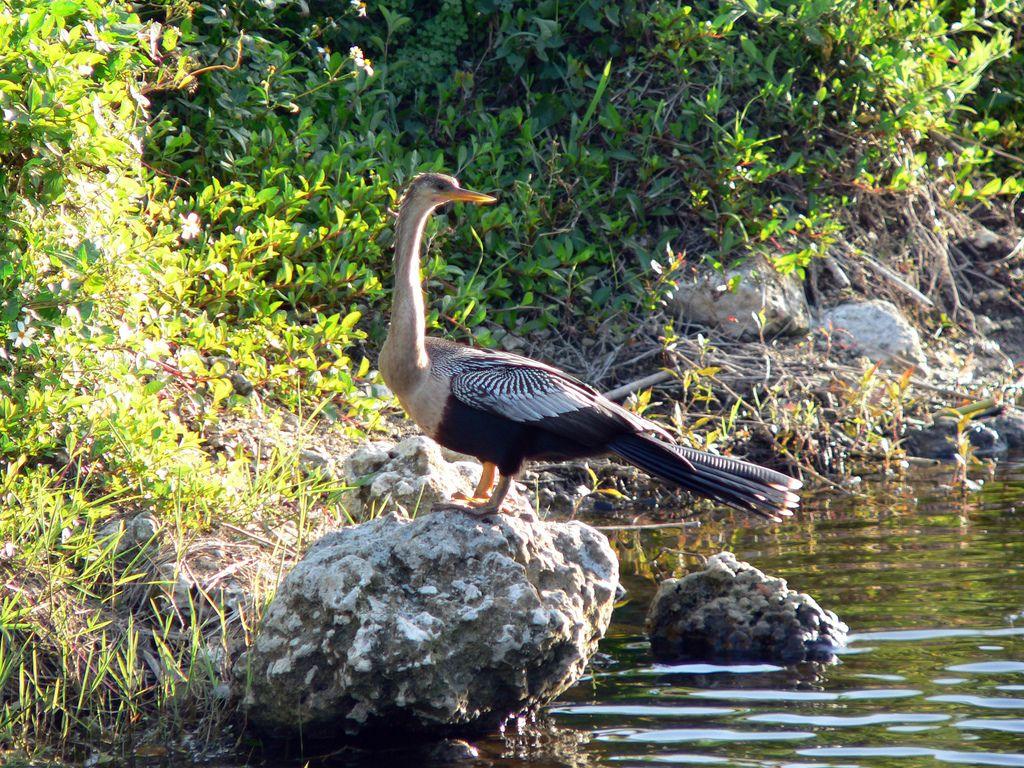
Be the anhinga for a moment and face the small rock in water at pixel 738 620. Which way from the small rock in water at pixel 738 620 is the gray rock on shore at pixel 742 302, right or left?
left

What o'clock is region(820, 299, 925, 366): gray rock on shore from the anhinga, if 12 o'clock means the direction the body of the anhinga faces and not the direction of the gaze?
The gray rock on shore is roughly at 4 o'clock from the anhinga.

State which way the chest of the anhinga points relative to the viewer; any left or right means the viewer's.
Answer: facing to the left of the viewer

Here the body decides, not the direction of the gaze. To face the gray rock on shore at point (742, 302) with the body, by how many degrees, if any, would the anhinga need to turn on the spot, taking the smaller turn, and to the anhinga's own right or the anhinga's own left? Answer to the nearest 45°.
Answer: approximately 90° to the anhinga's own right

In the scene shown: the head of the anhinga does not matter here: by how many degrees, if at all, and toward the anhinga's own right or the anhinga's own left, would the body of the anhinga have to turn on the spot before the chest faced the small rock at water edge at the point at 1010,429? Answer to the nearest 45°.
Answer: approximately 135° to the anhinga's own right

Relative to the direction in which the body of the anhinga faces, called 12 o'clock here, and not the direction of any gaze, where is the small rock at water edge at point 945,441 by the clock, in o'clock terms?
The small rock at water edge is roughly at 4 o'clock from the anhinga.
